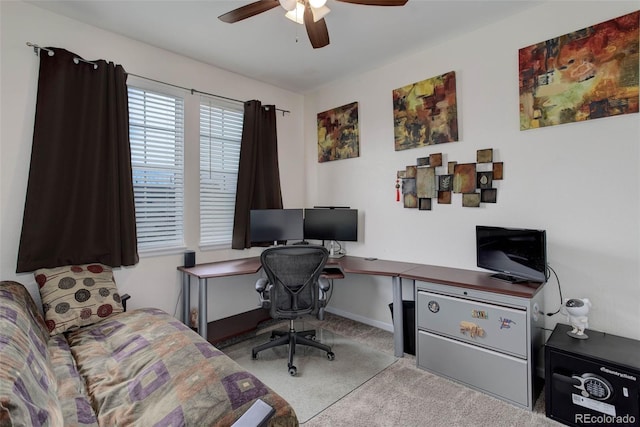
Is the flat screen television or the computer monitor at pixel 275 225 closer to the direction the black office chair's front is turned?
the computer monitor

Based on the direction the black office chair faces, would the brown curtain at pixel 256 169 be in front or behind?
in front

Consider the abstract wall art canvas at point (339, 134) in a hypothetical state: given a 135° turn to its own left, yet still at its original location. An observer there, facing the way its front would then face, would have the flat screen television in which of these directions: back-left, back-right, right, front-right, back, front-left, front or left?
front-right

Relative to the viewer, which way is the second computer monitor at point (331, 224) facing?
toward the camera

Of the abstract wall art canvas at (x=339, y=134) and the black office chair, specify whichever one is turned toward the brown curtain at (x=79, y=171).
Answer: the abstract wall art canvas

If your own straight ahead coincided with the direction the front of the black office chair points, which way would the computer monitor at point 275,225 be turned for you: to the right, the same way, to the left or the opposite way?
the opposite way

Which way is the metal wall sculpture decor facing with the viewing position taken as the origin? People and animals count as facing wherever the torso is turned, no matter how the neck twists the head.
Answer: facing the viewer and to the left of the viewer

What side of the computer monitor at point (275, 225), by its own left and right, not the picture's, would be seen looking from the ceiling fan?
front

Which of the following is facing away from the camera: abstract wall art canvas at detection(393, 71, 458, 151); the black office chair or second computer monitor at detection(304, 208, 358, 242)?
the black office chair

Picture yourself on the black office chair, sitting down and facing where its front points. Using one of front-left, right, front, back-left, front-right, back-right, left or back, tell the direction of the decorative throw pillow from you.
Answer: left

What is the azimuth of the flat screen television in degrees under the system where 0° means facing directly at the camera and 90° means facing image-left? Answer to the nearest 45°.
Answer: approximately 45°

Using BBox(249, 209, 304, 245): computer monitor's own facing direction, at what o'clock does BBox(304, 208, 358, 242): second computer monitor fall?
The second computer monitor is roughly at 9 o'clock from the computer monitor.

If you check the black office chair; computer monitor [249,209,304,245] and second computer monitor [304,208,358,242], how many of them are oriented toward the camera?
2

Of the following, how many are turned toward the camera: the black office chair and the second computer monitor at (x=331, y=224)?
1

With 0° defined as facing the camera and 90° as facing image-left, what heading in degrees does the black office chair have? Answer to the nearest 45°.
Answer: approximately 180°

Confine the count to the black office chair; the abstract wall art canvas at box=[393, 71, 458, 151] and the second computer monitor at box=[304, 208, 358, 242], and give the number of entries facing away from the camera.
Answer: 1

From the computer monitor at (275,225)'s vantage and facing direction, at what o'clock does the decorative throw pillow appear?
The decorative throw pillow is roughly at 2 o'clock from the computer monitor.
